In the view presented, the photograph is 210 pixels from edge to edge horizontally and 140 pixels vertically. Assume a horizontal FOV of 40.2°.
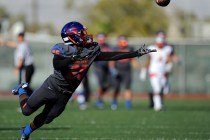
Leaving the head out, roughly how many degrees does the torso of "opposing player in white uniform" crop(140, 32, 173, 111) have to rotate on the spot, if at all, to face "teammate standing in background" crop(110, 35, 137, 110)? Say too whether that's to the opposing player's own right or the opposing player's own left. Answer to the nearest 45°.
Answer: approximately 135° to the opposing player's own right

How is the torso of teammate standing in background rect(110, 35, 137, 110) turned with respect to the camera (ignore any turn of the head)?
toward the camera

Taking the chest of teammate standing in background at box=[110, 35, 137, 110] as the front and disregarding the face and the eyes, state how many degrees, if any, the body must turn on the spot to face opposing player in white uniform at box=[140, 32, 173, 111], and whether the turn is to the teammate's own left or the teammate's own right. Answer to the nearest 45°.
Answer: approximately 45° to the teammate's own left

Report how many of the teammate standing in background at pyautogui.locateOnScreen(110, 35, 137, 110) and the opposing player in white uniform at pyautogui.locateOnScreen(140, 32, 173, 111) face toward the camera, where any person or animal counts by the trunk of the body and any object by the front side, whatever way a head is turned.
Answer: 2

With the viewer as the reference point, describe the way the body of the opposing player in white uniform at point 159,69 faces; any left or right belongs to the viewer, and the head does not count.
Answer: facing the viewer
